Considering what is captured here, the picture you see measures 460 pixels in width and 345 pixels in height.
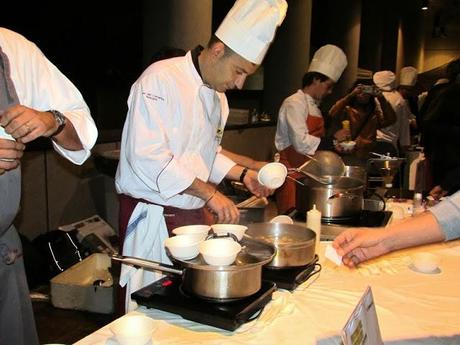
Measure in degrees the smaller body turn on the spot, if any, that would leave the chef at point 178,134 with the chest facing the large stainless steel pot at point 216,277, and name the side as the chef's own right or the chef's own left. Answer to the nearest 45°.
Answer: approximately 45° to the chef's own right

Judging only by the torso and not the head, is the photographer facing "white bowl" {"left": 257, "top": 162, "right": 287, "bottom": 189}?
yes

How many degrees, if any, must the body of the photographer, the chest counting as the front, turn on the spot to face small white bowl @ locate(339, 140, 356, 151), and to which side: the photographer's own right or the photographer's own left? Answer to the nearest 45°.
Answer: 0° — they already face it

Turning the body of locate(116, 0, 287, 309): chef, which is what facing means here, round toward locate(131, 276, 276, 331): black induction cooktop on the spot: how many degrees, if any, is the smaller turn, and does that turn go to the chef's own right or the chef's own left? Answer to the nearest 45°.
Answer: approximately 45° to the chef's own right

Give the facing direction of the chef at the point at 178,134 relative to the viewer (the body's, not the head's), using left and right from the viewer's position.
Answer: facing the viewer and to the right of the viewer

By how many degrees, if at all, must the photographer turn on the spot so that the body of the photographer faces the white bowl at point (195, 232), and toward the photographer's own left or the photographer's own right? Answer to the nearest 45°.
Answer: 0° — they already face it

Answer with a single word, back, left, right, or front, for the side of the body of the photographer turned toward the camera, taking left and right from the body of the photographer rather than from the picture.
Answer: front

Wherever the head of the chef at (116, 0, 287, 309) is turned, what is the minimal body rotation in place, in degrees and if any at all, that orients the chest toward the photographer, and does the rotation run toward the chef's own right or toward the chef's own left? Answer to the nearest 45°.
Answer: approximately 90° to the chef's own left

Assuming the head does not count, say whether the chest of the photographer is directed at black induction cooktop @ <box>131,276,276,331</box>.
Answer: yes

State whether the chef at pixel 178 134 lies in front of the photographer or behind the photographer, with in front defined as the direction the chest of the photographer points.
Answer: in front

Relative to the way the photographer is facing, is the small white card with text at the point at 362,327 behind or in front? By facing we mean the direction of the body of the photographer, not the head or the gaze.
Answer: in front
